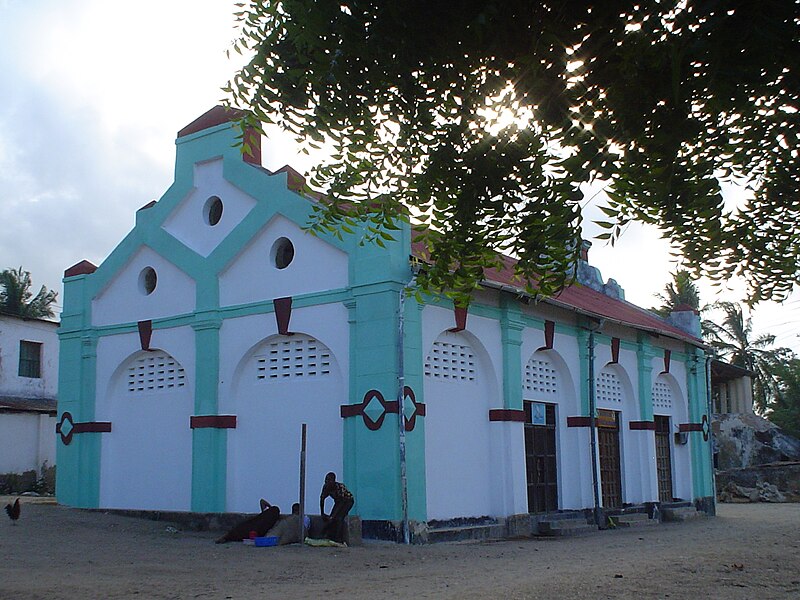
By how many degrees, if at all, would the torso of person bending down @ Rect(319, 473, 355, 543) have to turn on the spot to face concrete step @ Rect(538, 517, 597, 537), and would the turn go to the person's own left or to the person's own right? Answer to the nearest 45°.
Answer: approximately 135° to the person's own right

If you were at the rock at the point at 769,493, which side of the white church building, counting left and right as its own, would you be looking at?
left

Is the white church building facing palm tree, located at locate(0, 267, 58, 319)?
no

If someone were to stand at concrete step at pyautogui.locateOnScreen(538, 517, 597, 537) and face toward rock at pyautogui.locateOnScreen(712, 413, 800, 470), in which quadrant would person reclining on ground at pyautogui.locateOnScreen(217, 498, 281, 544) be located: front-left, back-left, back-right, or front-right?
back-left

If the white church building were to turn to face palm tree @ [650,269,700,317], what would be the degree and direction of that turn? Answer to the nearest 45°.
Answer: approximately 90° to its left

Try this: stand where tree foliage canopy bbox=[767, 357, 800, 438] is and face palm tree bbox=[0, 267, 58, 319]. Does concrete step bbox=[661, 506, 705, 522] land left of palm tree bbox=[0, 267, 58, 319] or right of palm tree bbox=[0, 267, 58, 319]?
left

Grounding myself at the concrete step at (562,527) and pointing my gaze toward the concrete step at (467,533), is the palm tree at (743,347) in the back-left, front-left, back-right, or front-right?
back-right

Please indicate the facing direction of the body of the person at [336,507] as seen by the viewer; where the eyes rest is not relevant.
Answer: to the viewer's left

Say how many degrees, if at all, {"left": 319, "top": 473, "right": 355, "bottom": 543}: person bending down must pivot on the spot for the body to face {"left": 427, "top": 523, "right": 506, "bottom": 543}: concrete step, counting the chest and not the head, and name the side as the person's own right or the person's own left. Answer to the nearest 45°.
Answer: approximately 135° to the person's own right

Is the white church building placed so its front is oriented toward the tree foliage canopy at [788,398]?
no

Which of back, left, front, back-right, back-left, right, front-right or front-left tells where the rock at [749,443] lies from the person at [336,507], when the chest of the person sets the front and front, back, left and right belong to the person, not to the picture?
back-right
